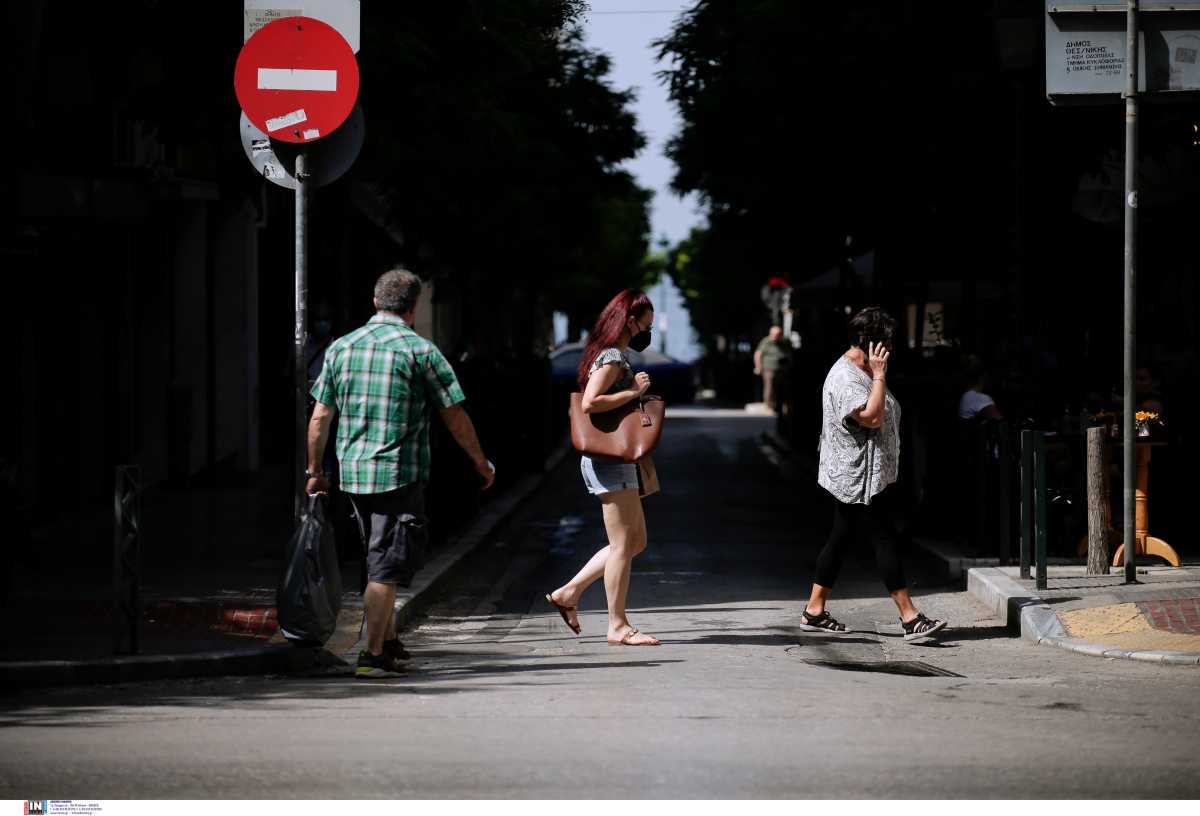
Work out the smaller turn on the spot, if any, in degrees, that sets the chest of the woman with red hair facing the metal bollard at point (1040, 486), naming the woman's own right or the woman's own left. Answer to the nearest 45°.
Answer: approximately 45° to the woman's own left

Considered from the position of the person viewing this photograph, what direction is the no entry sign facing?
facing the viewer

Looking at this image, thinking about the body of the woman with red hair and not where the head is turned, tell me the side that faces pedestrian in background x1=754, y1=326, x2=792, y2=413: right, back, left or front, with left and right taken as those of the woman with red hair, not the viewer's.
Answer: left

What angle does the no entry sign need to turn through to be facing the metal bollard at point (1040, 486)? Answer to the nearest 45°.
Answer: approximately 90° to its left

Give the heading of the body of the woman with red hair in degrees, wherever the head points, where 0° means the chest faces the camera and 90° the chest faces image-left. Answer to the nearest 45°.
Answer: approximately 270°

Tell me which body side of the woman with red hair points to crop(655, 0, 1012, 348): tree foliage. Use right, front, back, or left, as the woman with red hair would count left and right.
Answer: left

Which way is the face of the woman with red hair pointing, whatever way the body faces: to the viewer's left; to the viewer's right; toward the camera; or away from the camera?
to the viewer's right

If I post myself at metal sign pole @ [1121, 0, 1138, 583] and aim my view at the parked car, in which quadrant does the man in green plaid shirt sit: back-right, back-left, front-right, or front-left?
back-left

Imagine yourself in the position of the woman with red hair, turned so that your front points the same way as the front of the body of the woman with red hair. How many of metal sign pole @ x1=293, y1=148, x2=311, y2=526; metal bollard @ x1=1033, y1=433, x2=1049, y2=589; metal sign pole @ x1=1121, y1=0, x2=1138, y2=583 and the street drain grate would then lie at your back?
1

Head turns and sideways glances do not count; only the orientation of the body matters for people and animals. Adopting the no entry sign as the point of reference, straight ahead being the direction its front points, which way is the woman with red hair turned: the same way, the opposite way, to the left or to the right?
to the left
